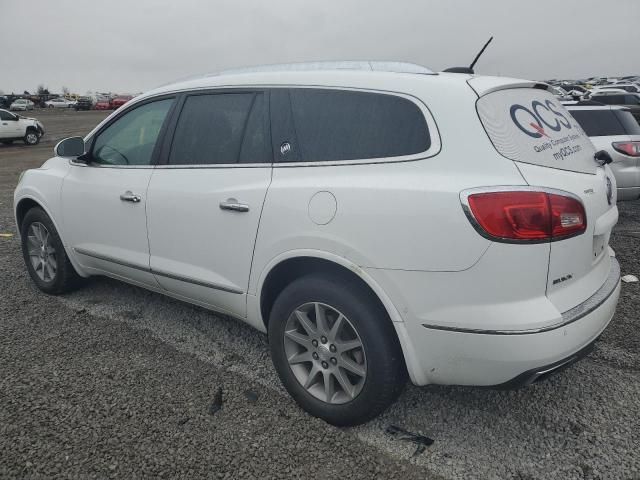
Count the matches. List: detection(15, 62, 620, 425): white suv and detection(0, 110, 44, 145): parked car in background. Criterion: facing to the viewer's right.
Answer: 1

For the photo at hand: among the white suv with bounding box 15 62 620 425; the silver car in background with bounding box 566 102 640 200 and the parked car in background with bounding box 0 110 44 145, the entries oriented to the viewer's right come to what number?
1

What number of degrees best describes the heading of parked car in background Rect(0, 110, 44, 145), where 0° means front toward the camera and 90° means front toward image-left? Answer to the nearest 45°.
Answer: approximately 270°

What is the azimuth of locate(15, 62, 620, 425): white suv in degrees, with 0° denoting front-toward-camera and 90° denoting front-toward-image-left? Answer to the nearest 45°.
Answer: approximately 135°

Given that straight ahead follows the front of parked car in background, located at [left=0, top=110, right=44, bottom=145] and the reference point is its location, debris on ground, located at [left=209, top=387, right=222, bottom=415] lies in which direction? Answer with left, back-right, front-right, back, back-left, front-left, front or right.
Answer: right

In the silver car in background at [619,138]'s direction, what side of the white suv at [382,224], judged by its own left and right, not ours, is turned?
right

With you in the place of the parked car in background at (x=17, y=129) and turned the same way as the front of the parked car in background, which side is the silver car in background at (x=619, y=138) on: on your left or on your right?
on your right

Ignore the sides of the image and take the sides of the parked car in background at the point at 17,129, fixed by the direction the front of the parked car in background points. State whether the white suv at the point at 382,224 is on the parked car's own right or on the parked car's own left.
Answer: on the parked car's own right

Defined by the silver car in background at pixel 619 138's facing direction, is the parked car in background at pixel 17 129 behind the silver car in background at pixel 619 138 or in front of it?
in front

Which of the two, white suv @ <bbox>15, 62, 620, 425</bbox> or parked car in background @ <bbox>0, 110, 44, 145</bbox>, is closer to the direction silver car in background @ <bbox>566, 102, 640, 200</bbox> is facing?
the parked car in background

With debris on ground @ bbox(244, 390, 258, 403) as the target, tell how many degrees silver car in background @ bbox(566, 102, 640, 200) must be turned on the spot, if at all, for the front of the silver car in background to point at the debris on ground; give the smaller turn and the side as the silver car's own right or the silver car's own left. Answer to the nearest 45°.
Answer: approximately 135° to the silver car's own left

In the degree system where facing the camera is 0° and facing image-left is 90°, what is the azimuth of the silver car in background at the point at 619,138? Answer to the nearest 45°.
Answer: approximately 135°

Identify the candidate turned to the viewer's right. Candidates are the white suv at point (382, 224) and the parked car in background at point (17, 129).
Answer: the parked car in background
